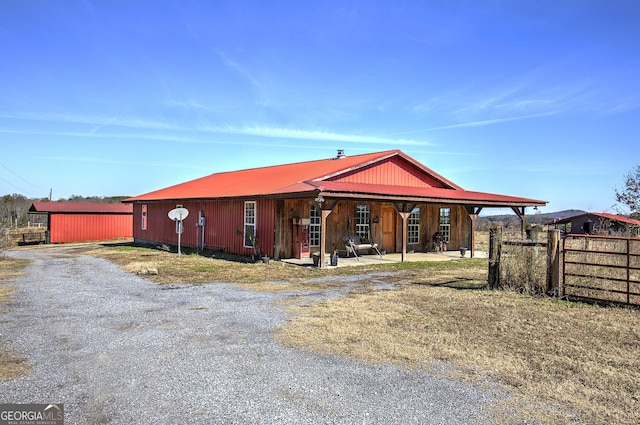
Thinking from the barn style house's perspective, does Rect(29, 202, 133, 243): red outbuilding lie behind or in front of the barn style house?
behind

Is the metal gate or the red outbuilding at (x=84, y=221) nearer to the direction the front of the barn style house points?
the metal gate

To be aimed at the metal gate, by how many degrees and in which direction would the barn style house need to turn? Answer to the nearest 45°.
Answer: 0° — it already faces it

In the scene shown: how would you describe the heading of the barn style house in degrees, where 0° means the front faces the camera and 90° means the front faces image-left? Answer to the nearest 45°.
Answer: approximately 315°
